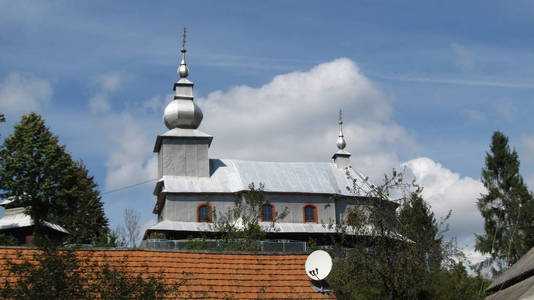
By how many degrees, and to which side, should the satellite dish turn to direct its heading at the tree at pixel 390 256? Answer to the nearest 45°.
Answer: approximately 135° to its left

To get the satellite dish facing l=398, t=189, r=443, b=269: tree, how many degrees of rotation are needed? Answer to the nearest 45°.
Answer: approximately 135° to its left
